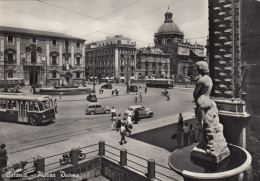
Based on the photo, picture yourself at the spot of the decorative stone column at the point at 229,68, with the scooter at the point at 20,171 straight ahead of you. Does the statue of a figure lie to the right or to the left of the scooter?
left

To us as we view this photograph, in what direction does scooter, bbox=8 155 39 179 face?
facing away from the viewer and to the right of the viewer

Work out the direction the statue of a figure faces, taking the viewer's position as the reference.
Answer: facing away from the viewer and to the left of the viewer

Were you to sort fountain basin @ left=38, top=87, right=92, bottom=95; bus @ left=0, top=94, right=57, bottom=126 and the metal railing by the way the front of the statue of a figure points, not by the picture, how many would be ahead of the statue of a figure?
3
